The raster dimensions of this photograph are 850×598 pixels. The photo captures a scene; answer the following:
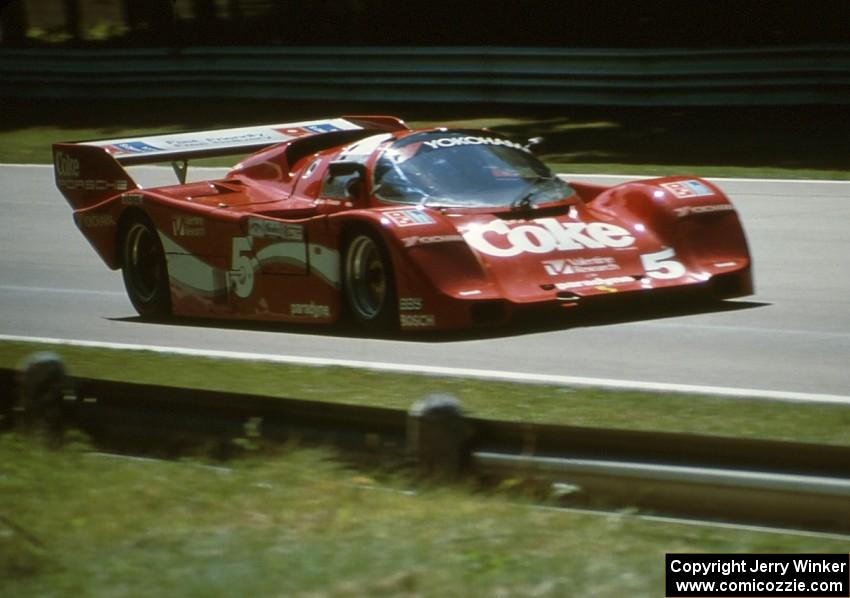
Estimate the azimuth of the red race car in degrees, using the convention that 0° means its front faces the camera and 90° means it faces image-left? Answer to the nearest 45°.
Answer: approximately 315°

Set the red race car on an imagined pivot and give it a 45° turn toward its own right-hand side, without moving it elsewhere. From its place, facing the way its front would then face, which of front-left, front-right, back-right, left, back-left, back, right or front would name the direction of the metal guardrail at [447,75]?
back
